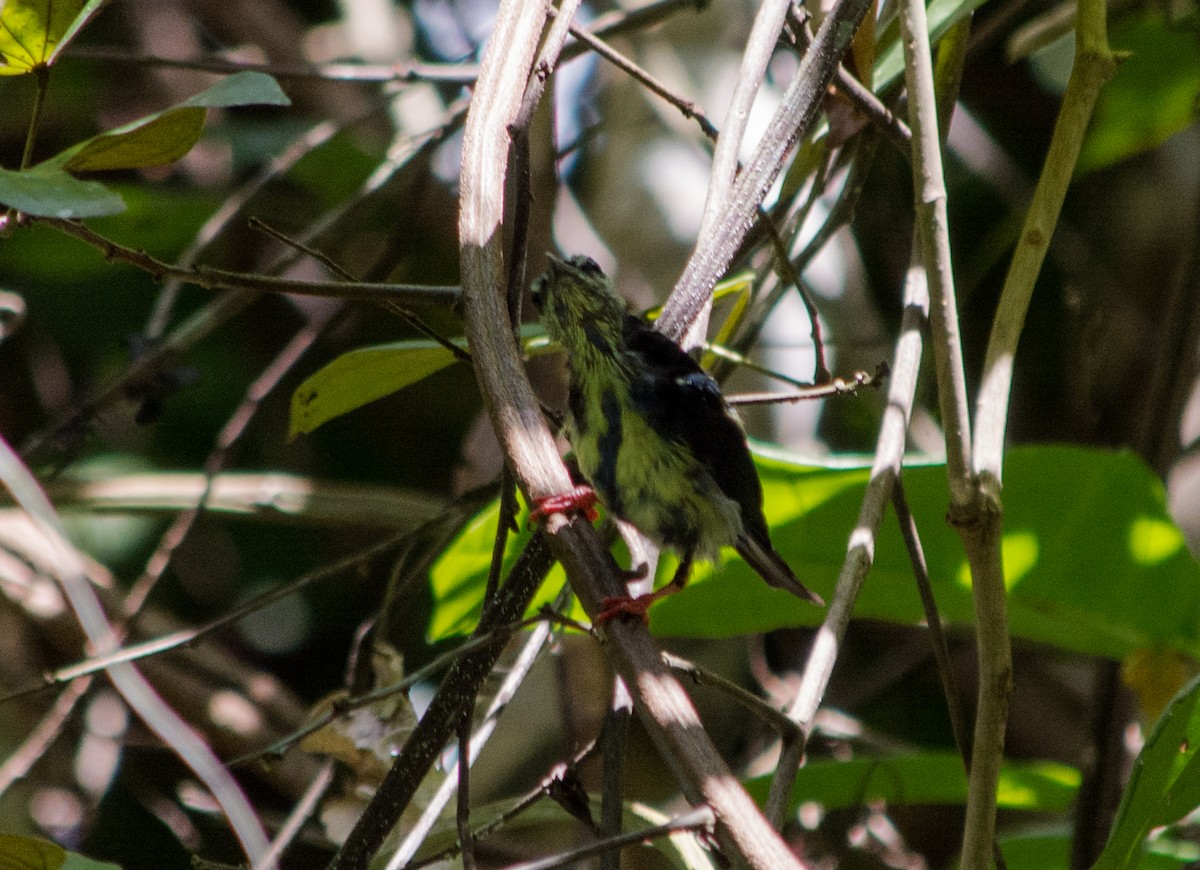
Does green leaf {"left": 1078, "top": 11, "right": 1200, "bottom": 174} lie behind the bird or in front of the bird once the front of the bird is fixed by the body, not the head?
behind

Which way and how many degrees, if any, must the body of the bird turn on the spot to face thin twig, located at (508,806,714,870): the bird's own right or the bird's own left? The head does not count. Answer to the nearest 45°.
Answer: approximately 45° to the bird's own left
